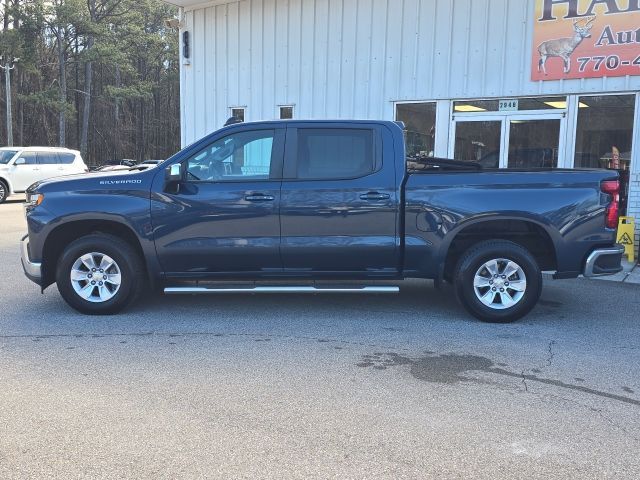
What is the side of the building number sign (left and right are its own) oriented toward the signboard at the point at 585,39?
left

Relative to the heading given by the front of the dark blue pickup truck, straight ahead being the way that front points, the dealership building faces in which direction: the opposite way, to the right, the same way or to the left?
to the left

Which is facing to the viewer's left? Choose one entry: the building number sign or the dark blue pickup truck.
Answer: the dark blue pickup truck

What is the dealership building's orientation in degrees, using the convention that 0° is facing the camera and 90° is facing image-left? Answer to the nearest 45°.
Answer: approximately 0°

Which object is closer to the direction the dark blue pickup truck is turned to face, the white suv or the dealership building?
the white suv

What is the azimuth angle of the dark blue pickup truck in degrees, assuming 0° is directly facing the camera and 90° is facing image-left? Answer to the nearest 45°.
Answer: approximately 90°

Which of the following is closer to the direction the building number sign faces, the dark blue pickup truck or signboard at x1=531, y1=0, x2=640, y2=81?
the dark blue pickup truck

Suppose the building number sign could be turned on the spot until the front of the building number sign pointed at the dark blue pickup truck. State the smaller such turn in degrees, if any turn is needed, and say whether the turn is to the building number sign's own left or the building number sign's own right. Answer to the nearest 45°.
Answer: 0° — it already faces it
